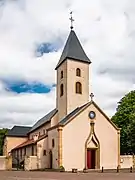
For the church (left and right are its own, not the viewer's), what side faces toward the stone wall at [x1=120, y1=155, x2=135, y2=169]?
left

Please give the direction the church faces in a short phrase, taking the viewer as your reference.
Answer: facing the viewer and to the right of the viewer
